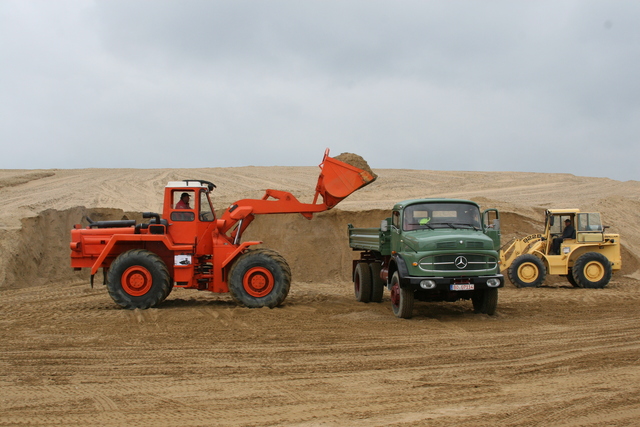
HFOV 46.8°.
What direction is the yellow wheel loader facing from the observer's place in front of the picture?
facing to the left of the viewer

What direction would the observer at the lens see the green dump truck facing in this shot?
facing the viewer and to the right of the viewer

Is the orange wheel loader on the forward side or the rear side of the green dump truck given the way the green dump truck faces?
on the rear side

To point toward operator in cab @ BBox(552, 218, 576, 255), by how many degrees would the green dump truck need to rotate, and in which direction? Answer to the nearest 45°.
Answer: approximately 90° to its left

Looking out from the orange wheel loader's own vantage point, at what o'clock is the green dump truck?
The green dump truck is roughly at 1 o'clock from the orange wheel loader.

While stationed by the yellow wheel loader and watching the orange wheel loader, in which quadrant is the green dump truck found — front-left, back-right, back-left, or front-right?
front-left

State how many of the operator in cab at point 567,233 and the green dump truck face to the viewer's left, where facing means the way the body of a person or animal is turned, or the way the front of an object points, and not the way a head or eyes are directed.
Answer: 1

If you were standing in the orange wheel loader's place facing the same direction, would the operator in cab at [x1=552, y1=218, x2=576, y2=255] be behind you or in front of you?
in front

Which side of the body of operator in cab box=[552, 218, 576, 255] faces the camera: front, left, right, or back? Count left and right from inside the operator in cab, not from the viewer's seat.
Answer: left

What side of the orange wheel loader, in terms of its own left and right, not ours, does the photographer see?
right

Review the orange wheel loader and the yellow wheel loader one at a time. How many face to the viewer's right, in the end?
1

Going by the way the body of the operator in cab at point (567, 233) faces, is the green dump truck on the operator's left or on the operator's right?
on the operator's left

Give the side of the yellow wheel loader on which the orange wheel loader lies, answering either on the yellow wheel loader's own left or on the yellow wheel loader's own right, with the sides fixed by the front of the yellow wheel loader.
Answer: on the yellow wheel loader's own left

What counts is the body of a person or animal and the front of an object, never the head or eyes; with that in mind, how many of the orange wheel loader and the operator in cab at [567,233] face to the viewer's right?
1
